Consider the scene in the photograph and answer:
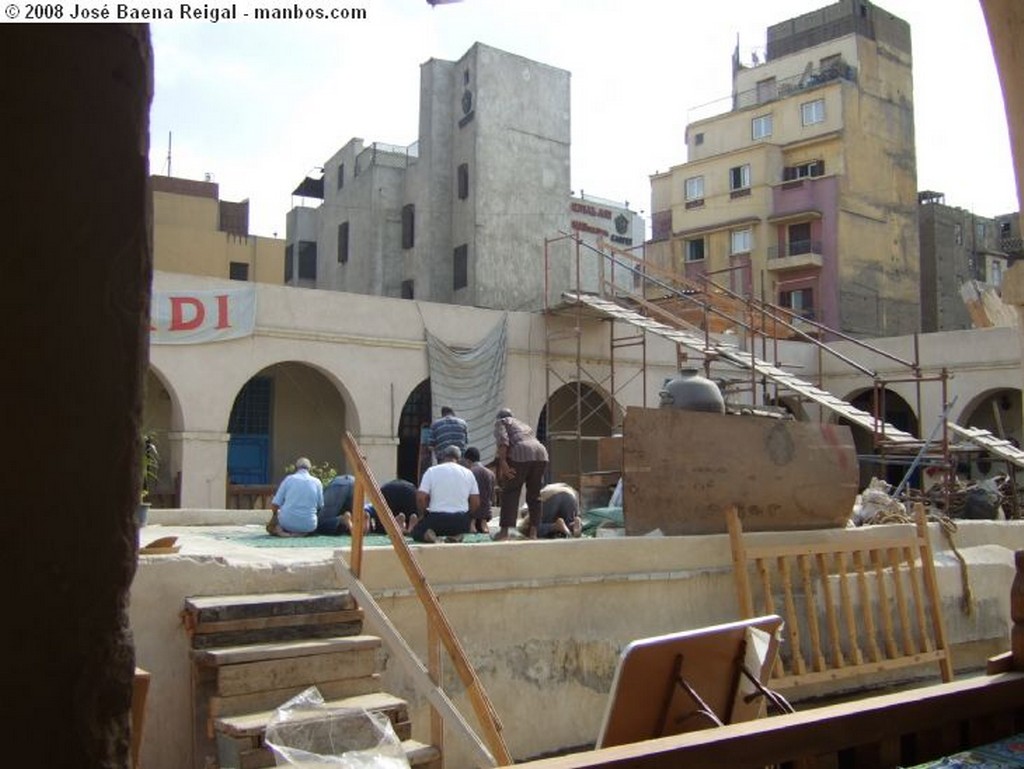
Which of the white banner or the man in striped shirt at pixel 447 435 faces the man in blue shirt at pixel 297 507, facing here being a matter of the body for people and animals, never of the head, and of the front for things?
the white banner

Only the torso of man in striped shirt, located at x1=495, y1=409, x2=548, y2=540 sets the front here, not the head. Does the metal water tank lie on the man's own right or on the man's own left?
on the man's own right

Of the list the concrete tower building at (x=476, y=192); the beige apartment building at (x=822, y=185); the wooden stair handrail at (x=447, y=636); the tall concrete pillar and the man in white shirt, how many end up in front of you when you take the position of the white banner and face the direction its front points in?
3

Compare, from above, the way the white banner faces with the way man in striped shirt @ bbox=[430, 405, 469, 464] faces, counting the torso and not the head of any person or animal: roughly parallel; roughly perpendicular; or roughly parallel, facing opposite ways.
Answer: roughly parallel, facing opposite ways

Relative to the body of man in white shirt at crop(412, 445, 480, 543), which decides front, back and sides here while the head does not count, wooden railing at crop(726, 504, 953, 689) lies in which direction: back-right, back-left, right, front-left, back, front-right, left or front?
right

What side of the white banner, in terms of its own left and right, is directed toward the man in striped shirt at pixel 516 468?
front

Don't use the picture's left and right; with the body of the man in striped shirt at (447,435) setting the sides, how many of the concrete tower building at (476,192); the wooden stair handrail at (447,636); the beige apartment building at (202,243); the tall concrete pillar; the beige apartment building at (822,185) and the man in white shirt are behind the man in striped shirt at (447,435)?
3

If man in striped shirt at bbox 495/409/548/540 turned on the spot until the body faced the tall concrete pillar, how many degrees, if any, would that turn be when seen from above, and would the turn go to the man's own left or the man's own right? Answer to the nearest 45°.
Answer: approximately 135° to the man's own left

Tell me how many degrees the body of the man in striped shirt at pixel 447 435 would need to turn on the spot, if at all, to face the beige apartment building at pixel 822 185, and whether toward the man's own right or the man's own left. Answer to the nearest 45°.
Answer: approximately 45° to the man's own right

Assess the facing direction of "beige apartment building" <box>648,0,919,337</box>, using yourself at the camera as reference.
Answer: facing the viewer and to the left of the viewer

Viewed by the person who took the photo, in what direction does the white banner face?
facing the viewer

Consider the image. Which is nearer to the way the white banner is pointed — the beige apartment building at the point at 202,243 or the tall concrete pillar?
the tall concrete pillar

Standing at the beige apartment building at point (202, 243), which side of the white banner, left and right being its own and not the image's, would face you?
back

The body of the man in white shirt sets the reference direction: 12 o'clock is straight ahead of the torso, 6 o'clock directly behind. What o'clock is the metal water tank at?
The metal water tank is roughly at 2 o'clock from the man in white shirt.

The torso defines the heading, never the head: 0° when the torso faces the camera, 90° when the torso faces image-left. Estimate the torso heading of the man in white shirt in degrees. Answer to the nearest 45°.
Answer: approximately 180°

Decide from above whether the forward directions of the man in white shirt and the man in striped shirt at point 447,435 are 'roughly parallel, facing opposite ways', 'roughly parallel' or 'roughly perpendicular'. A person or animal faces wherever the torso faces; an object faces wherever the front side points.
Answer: roughly parallel

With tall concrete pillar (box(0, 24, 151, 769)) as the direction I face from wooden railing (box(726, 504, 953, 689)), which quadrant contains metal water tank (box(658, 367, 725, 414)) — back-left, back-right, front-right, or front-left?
back-right

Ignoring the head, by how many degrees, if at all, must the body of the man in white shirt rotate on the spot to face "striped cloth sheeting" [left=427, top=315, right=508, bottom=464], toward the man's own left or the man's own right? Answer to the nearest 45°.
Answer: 0° — they already face it

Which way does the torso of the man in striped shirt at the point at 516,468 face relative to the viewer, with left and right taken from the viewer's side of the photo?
facing away from the viewer and to the left of the viewer

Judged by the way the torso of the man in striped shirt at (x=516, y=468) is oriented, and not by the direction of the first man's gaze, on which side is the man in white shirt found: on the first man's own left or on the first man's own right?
on the first man's own left

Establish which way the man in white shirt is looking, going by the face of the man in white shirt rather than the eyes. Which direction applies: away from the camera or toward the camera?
away from the camera

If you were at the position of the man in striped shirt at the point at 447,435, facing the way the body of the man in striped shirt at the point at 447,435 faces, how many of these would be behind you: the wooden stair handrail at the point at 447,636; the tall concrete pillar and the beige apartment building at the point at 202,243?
2

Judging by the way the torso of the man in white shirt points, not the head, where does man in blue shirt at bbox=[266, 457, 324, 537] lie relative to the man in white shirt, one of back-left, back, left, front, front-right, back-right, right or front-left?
front-left
